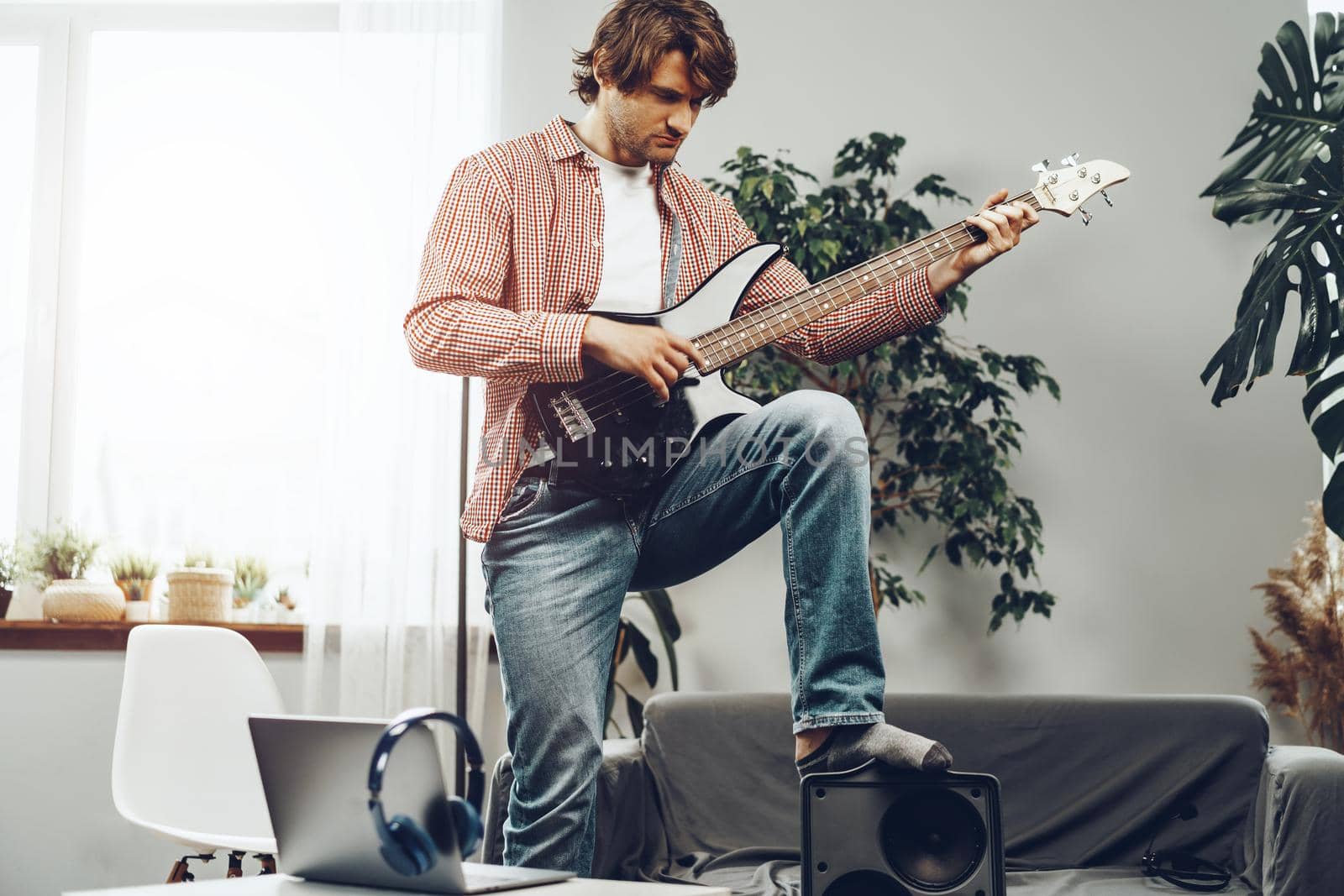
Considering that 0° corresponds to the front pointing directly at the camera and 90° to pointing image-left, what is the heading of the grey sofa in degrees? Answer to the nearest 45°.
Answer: approximately 0°

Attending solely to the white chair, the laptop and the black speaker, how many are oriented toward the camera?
1

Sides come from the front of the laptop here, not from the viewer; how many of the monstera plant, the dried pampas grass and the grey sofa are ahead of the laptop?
3

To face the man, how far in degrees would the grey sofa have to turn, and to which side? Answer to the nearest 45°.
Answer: approximately 45° to its right

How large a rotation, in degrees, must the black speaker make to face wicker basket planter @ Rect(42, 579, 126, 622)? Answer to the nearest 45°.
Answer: approximately 135° to its right

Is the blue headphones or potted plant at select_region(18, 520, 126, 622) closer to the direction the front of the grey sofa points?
the blue headphones

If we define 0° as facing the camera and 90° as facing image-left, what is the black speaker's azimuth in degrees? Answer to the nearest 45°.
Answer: approximately 0°

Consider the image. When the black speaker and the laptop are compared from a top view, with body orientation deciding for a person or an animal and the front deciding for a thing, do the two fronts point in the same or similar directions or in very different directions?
very different directions

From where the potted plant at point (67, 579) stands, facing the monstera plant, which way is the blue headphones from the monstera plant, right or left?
right

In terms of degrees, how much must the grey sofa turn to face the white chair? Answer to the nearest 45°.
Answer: approximately 90° to its right

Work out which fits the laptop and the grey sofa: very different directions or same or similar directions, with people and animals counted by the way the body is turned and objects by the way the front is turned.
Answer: very different directions
